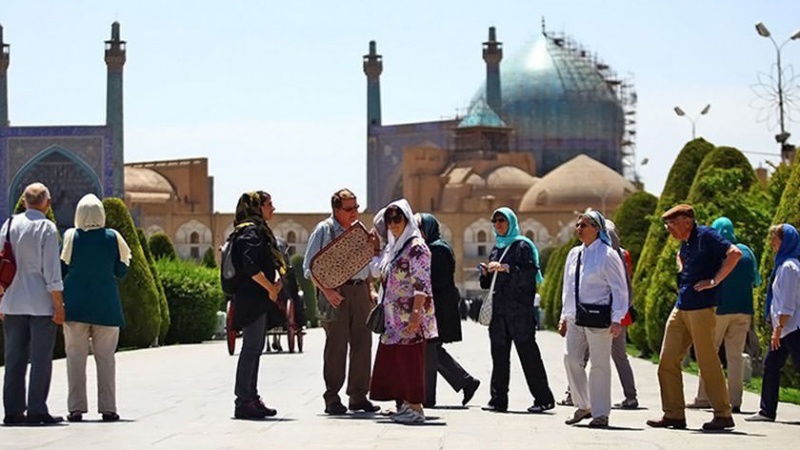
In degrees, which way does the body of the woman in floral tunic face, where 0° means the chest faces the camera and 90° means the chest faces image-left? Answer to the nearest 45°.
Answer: approximately 45°

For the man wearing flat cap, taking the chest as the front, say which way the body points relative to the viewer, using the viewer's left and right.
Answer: facing to the left of the viewer

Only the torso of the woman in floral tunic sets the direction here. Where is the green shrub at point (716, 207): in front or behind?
behind

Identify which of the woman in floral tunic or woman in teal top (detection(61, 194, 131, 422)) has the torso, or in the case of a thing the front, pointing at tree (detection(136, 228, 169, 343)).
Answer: the woman in teal top

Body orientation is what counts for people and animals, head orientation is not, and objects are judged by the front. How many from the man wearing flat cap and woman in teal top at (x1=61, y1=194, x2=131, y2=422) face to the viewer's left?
1

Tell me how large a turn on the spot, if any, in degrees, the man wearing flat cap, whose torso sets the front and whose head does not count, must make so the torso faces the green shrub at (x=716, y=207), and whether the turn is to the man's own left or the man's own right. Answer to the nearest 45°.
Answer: approximately 90° to the man's own right

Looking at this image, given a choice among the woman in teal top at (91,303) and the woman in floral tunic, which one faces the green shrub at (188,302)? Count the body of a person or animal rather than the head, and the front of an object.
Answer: the woman in teal top

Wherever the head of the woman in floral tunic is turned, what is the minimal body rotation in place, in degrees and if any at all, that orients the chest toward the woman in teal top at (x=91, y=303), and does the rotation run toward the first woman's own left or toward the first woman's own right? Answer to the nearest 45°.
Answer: approximately 45° to the first woman's own right

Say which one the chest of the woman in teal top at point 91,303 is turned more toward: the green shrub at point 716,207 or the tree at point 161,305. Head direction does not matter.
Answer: the tree

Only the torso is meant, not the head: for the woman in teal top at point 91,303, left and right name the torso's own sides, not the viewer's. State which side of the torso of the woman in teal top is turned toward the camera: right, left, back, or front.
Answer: back
